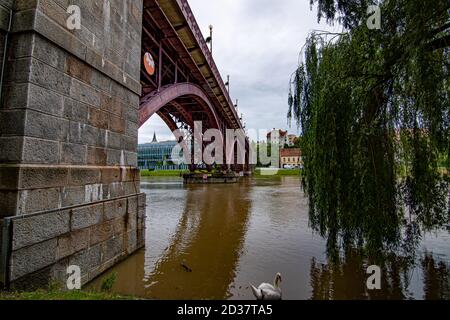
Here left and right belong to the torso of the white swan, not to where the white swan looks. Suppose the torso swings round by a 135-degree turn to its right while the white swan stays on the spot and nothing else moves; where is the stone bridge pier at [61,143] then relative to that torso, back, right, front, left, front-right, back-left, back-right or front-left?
front-right

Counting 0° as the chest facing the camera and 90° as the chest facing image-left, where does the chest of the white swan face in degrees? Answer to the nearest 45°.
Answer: approximately 270°
